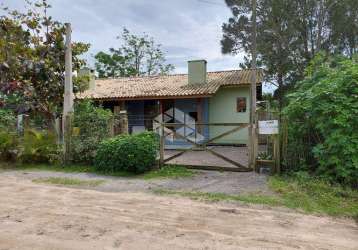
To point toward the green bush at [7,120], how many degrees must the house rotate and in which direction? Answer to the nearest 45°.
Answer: approximately 45° to its right

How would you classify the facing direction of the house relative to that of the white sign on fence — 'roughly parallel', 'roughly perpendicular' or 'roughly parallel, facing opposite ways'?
roughly parallel

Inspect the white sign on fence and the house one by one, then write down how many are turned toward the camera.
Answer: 2

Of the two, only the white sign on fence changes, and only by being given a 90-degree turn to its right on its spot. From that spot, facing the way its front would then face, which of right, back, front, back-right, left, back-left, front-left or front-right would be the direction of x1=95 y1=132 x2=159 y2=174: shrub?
front

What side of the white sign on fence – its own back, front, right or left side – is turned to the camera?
front

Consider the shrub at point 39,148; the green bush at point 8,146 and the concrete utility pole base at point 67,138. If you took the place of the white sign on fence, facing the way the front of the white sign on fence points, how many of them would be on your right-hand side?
3

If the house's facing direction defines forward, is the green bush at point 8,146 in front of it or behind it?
in front

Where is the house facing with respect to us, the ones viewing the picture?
facing the viewer

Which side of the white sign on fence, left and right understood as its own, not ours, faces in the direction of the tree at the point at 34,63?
right

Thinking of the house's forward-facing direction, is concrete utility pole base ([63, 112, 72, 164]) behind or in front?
in front

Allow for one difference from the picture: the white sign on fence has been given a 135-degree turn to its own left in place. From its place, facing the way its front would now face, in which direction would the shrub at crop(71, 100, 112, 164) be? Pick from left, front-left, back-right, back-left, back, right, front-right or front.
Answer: back-left

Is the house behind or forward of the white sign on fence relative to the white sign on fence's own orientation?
behind

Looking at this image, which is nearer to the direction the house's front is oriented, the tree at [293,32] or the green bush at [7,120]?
the green bush
